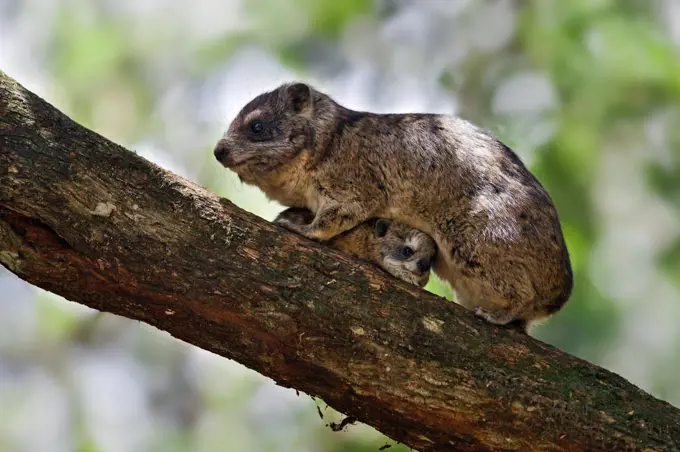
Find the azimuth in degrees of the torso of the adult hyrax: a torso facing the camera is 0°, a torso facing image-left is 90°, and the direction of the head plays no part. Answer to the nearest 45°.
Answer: approximately 90°
